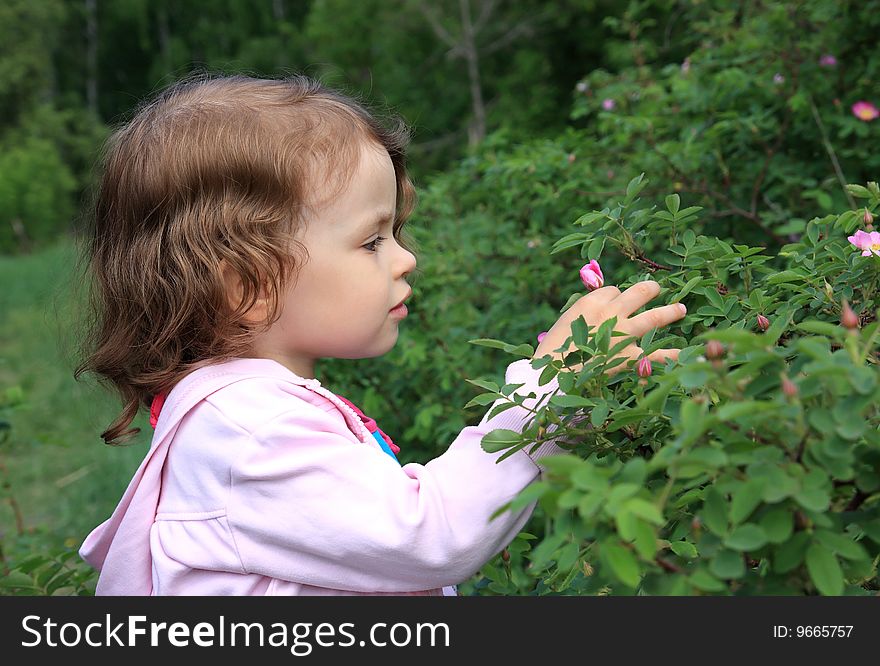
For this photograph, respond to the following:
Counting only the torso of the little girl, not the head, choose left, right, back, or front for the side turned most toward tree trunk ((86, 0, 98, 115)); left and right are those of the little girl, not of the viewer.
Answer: left

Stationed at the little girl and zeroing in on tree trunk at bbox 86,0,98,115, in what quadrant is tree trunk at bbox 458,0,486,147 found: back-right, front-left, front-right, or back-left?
front-right

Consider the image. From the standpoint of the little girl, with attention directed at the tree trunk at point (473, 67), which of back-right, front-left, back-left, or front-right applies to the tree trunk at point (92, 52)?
front-left

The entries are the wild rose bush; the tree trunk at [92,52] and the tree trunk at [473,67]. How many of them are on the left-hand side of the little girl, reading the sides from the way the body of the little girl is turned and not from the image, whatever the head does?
2

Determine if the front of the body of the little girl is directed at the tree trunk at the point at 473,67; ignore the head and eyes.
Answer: no

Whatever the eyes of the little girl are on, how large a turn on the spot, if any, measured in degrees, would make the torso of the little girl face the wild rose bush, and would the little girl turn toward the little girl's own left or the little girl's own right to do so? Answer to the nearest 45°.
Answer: approximately 45° to the little girl's own right

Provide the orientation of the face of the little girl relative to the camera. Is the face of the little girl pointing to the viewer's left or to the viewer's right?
to the viewer's right

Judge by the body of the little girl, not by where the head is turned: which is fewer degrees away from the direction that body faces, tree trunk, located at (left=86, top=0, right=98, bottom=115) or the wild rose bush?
the wild rose bush

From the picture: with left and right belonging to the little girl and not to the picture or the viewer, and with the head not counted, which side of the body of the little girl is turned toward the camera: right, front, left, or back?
right
